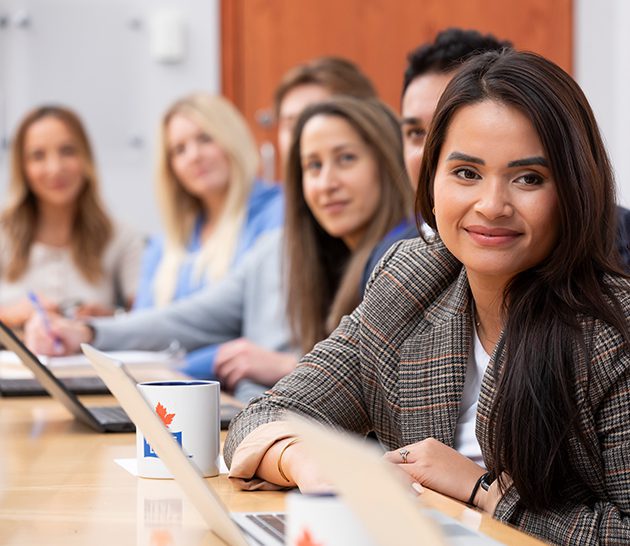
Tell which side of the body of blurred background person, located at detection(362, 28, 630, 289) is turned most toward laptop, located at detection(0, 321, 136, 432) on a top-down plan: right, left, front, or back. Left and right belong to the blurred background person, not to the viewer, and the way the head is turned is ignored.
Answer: front

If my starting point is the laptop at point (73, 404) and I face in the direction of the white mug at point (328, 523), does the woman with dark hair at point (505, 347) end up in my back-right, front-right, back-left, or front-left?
front-left

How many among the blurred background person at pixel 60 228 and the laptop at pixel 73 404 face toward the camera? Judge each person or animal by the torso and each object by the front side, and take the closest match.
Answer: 1

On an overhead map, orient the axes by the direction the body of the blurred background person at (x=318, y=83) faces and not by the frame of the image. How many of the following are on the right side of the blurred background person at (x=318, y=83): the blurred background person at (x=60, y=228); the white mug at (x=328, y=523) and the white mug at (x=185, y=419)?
1

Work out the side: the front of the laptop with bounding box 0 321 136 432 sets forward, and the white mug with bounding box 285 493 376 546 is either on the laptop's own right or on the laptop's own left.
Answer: on the laptop's own right

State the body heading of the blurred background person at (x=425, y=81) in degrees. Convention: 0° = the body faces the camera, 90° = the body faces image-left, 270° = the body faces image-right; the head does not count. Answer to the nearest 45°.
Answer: approximately 45°

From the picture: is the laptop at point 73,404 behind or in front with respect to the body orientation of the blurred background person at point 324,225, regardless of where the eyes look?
in front

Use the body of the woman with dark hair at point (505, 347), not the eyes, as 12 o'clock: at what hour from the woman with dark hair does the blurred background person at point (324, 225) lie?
The blurred background person is roughly at 4 o'clock from the woman with dark hair.

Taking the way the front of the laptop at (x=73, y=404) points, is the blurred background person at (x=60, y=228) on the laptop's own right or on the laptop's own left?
on the laptop's own left

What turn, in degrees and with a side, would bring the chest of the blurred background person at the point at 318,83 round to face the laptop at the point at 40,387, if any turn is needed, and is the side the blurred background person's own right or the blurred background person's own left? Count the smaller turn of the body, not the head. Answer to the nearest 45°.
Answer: approximately 45° to the blurred background person's own left

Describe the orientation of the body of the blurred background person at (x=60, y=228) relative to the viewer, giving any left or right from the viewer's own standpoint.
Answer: facing the viewer

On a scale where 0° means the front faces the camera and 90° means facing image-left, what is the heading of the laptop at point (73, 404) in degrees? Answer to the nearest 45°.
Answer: approximately 270°

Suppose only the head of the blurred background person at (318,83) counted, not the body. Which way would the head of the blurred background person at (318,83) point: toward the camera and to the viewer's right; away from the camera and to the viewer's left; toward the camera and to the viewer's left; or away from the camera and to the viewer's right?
toward the camera and to the viewer's left

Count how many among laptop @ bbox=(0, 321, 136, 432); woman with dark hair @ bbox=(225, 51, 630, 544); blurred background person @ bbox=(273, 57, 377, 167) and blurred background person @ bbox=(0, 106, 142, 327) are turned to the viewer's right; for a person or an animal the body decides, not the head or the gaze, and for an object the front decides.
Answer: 1

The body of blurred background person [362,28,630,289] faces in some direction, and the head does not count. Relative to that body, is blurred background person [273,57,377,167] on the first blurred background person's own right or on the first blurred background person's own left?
on the first blurred background person's own right
